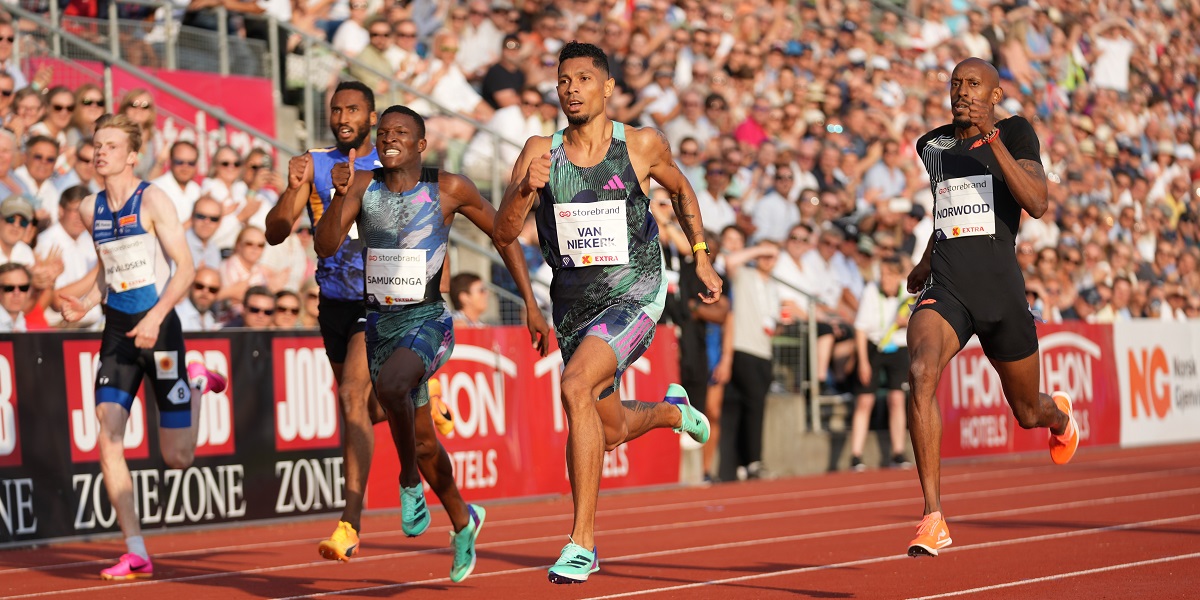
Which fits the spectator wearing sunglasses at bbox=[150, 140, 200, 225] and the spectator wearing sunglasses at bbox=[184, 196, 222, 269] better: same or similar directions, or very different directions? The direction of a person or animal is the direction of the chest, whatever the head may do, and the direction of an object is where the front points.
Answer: same or similar directions

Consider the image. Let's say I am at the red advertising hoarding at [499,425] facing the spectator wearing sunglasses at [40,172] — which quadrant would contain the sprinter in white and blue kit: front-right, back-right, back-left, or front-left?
front-left

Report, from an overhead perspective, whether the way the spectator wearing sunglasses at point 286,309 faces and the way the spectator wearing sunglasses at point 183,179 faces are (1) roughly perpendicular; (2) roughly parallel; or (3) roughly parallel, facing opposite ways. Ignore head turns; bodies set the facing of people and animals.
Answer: roughly parallel

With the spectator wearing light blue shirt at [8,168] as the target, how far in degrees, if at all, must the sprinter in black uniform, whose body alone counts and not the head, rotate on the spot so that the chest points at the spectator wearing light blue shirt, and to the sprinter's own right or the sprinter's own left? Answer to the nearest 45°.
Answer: approximately 45° to the sprinter's own right

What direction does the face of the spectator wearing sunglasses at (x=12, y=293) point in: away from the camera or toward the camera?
toward the camera

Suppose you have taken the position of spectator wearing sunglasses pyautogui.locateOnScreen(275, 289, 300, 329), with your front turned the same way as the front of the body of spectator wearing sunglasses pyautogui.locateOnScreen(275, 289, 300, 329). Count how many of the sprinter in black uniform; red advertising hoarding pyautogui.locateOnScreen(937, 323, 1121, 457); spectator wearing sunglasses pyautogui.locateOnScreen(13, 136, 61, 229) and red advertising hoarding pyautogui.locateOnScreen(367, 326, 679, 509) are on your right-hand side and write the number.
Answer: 1

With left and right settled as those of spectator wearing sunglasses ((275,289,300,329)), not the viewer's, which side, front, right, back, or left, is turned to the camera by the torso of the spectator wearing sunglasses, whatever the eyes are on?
front

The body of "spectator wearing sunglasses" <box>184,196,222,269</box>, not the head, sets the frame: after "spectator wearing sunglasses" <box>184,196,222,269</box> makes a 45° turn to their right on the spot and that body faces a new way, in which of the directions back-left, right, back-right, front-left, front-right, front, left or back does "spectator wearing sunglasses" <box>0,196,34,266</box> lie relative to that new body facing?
front

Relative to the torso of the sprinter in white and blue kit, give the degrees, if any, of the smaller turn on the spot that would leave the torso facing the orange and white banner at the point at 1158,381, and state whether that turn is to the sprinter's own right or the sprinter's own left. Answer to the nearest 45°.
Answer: approximately 180°

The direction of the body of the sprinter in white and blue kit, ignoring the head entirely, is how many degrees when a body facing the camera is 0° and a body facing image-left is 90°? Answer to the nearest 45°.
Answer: approximately 45°

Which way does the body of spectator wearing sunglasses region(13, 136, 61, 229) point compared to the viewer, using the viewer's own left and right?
facing the viewer and to the right of the viewer

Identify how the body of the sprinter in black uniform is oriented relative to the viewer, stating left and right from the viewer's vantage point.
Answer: facing the viewer and to the left of the viewer

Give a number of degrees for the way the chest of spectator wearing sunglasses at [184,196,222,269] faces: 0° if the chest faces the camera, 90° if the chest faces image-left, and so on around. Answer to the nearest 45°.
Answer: approximately 0°

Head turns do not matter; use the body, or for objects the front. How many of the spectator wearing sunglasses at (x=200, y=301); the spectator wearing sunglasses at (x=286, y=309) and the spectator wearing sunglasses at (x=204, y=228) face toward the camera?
3

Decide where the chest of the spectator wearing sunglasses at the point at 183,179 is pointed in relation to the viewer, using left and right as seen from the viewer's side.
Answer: facing the viewer
